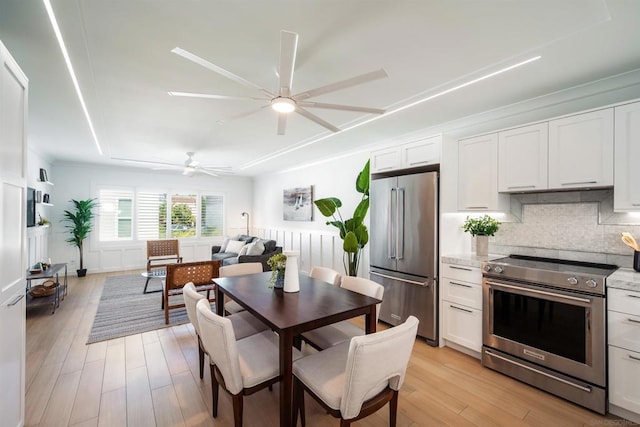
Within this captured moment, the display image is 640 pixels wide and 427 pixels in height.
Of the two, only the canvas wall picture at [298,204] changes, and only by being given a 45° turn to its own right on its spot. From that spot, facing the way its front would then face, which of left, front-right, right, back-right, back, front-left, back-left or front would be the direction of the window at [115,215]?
front

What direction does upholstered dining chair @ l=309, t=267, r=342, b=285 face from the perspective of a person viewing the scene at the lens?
facing the viewer and to the left of the viewer

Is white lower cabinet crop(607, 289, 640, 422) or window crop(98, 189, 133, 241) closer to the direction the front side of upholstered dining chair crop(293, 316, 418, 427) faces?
the window

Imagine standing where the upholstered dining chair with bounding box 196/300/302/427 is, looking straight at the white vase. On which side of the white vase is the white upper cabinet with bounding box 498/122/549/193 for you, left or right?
right

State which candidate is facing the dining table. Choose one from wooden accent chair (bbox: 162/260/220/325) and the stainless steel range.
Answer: the stainless steel range

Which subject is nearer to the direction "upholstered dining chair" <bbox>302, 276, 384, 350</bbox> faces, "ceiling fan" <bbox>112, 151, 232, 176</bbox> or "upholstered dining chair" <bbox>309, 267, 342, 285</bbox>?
the ceiling fan

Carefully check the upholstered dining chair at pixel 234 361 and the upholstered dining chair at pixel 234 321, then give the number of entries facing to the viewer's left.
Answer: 0

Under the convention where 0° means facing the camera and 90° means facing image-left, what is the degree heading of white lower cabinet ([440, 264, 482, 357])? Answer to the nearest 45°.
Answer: approximately 45°

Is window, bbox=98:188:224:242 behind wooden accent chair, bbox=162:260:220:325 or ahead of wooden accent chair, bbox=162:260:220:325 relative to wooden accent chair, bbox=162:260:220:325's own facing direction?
ahead
